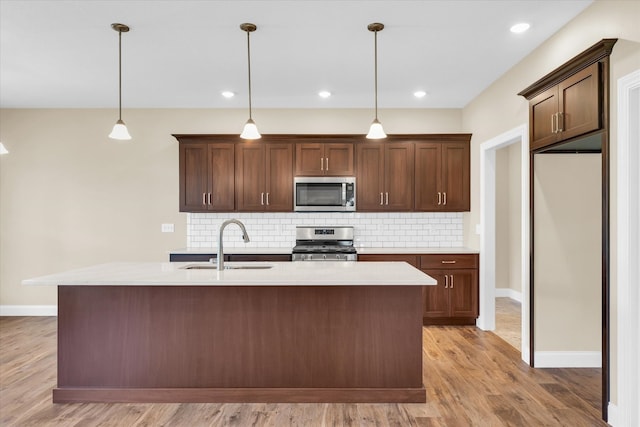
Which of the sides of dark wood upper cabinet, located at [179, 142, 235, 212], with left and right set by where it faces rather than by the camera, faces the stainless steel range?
left

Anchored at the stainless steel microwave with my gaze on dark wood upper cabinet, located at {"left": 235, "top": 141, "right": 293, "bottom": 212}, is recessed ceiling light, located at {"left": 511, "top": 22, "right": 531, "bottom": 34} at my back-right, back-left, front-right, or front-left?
back-left

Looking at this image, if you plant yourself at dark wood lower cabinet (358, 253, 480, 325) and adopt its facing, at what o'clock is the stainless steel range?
The stainless steel range is roughly at 3 o'clock from the dark wood lower cabinet.

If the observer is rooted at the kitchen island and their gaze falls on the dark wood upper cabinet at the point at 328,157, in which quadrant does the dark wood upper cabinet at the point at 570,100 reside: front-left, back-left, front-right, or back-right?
front-right

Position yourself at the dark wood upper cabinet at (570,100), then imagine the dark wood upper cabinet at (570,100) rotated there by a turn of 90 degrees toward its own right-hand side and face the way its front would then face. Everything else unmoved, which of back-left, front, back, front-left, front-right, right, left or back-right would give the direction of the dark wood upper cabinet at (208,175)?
front-left

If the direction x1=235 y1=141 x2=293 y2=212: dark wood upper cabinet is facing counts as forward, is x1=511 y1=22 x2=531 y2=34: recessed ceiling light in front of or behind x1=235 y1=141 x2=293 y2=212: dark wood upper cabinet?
in front

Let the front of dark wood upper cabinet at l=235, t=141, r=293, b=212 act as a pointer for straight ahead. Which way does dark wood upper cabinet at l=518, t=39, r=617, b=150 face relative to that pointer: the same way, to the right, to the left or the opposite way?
to the right

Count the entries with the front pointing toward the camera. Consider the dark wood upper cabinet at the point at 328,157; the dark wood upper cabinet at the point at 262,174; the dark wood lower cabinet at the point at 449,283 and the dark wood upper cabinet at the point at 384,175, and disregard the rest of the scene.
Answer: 4

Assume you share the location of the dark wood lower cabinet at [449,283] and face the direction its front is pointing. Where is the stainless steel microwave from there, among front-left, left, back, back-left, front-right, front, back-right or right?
right

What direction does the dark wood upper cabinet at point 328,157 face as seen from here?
toward the camera

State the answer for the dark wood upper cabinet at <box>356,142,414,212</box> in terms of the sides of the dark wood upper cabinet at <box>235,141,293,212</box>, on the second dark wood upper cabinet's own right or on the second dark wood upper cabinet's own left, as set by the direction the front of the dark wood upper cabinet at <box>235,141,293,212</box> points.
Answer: on the second dark wood upper cabinet's own left

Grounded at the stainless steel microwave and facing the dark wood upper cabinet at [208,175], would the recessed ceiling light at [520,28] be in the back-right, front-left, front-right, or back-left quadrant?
back-left

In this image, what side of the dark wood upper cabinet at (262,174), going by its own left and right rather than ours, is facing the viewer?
front

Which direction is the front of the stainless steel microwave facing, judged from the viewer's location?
facing the viewer

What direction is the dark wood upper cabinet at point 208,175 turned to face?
toward the camera
